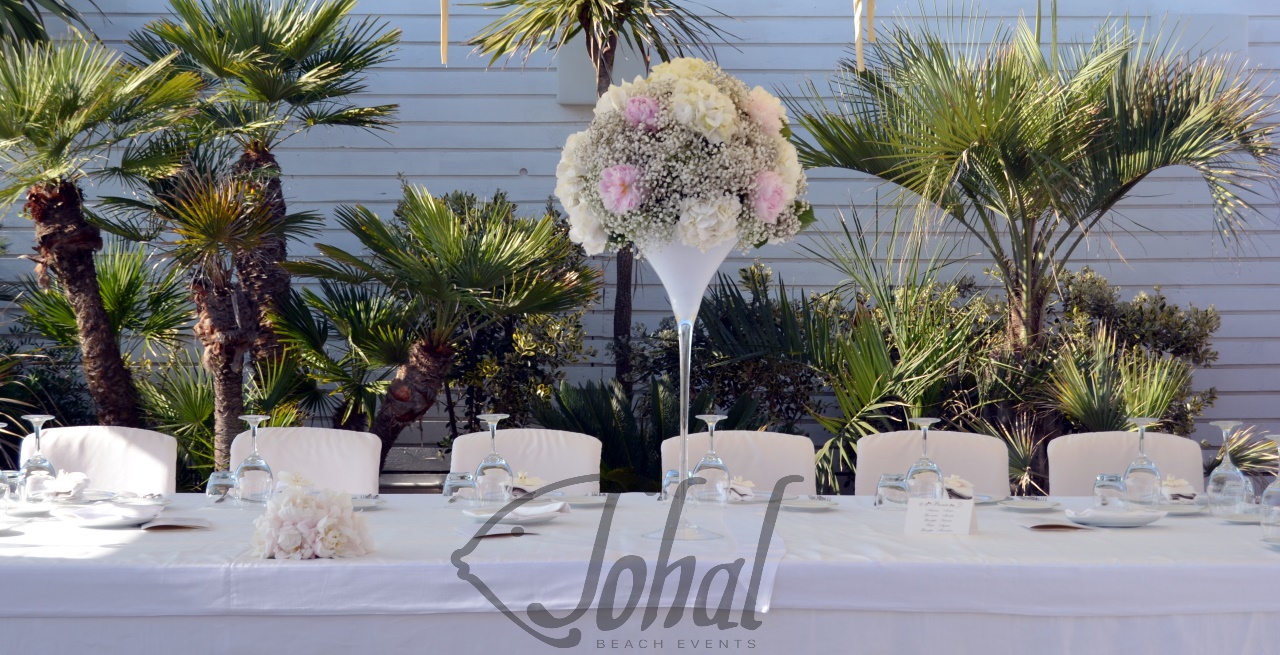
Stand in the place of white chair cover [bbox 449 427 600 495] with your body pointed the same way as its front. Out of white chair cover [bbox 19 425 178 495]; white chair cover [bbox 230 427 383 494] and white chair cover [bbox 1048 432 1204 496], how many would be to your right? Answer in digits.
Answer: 2

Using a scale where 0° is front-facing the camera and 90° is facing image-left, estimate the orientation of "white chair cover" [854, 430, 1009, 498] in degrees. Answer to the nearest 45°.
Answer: approximately 0°

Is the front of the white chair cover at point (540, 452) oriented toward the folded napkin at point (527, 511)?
yes

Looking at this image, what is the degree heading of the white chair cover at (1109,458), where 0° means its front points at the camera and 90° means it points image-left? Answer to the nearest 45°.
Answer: approximately 0°

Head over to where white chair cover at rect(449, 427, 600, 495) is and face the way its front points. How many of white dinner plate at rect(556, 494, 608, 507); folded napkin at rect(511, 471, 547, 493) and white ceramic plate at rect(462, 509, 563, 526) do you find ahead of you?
3

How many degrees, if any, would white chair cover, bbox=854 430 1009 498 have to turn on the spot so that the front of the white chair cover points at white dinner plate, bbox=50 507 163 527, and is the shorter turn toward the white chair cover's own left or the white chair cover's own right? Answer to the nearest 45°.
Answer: approximately 45° to the white chair cover's own right

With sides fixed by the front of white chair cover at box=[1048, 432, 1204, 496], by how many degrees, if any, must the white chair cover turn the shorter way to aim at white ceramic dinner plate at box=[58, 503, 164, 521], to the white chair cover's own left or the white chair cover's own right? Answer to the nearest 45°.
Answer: approximately 45° to the white chair cover's own right

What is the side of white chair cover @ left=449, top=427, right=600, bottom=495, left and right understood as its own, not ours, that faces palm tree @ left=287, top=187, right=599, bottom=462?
back
